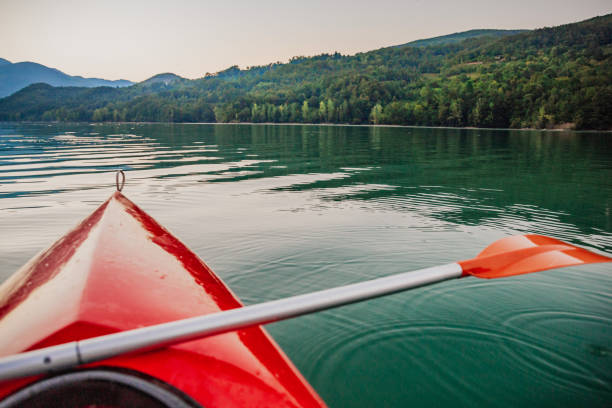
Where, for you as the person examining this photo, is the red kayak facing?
facing away from the viewer
